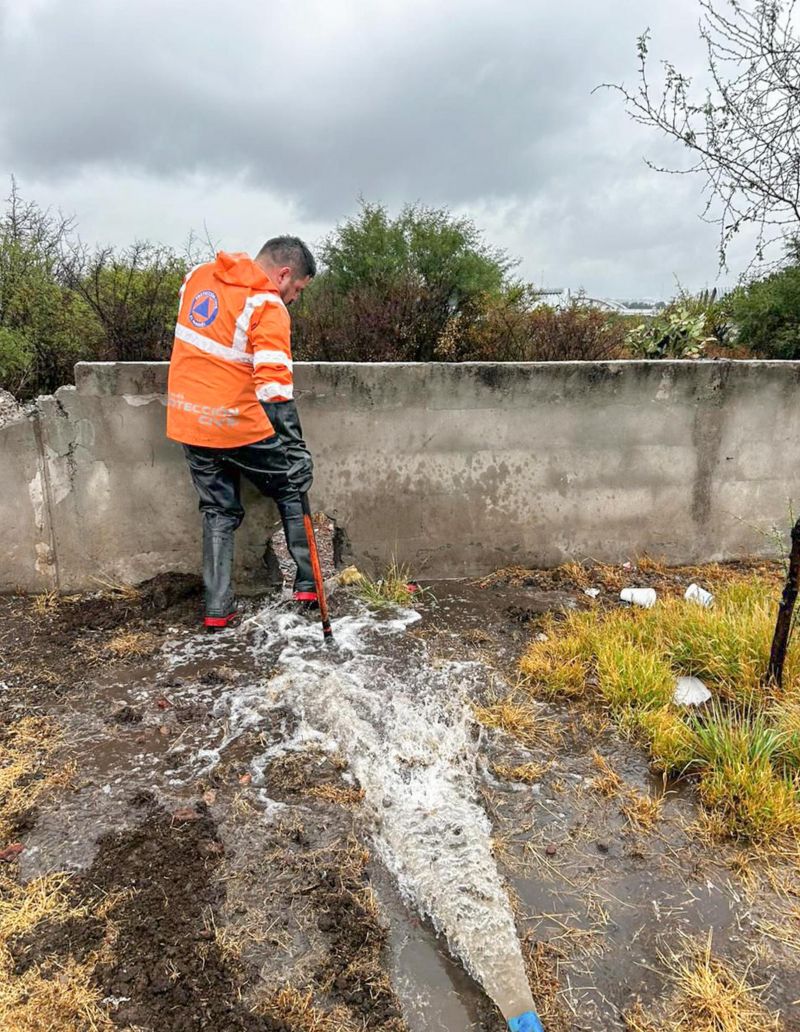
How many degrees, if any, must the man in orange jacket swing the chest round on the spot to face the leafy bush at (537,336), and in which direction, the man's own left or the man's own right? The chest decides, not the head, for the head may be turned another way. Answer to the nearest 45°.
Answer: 0° — they already face it

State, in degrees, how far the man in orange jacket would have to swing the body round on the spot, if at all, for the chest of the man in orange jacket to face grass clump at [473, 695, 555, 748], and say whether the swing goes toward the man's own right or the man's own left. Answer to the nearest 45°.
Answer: approximately 90° to the man's own right

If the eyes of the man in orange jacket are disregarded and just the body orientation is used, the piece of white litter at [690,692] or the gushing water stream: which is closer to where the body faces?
the piece of white litter

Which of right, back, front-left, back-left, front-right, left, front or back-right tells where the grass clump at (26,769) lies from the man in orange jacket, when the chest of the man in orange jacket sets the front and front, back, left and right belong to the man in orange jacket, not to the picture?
back

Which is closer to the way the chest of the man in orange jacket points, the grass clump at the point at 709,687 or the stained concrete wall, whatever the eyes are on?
the stained concrete wall

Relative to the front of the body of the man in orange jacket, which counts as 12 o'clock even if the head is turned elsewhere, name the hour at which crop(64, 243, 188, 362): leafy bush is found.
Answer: The leafy bush is roughly at 10 o'clock from the man in orange jacket.

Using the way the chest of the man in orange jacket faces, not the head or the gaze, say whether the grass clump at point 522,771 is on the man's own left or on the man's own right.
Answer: on the man's own right

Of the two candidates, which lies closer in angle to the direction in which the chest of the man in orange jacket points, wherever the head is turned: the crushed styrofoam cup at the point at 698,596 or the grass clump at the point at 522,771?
the crushed styrofoam cup

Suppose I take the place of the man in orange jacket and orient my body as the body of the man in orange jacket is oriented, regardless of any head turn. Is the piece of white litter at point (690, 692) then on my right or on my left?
on my right

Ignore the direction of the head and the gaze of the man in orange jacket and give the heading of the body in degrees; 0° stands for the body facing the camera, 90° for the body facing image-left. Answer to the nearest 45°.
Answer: approximately 225°

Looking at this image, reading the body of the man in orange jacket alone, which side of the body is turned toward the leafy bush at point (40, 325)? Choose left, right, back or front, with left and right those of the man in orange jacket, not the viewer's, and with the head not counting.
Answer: left

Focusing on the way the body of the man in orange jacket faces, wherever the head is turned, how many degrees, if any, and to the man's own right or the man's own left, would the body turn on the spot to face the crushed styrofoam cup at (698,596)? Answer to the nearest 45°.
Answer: approximately 45° to the man's own right
